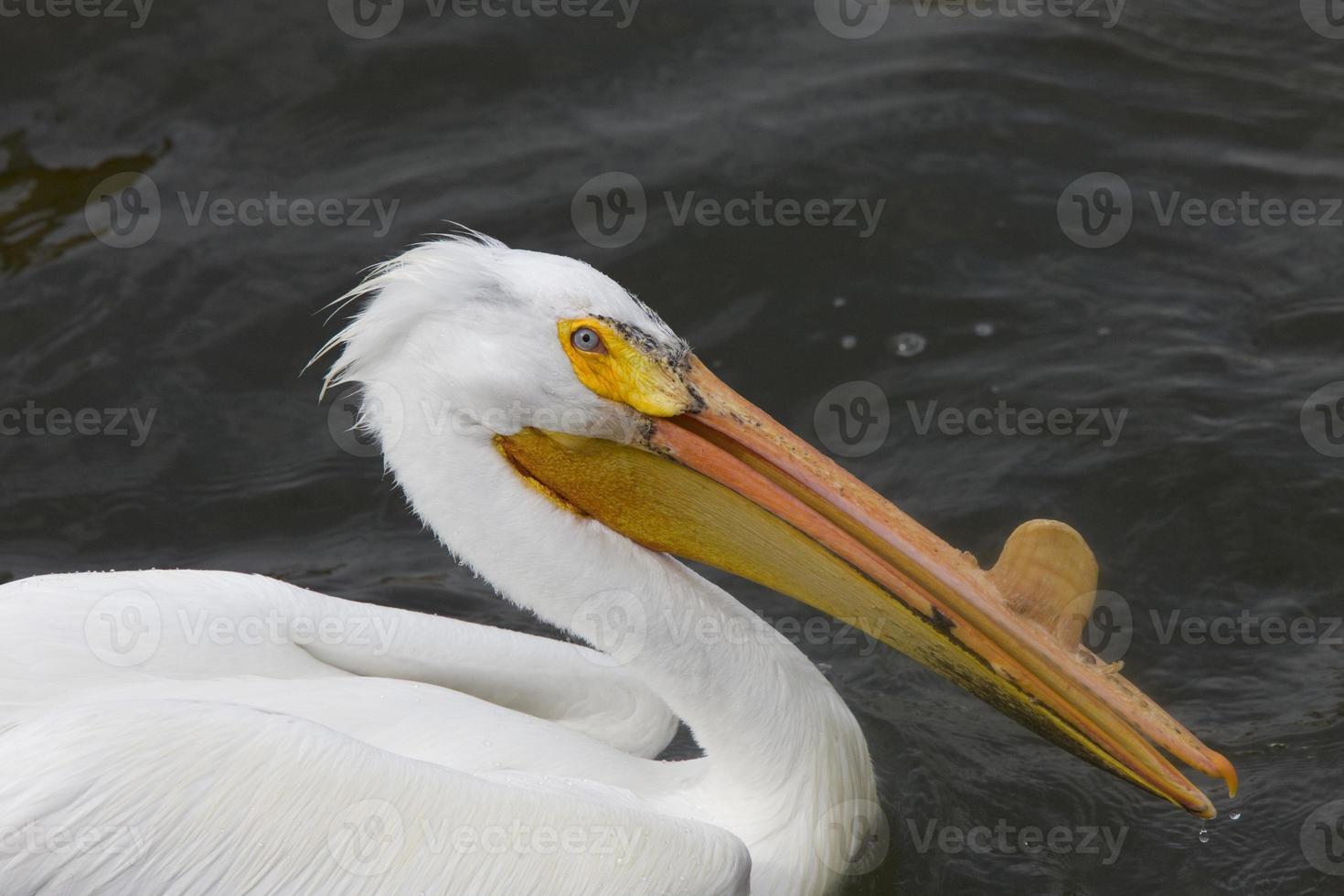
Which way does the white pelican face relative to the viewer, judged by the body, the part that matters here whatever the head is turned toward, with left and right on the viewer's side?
facing to the right of the viewer

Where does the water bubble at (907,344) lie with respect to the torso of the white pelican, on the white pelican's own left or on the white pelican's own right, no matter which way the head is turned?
on the white pelican's own left
